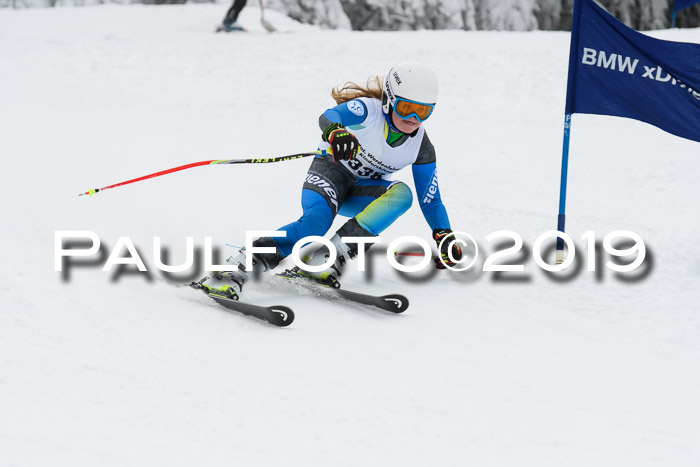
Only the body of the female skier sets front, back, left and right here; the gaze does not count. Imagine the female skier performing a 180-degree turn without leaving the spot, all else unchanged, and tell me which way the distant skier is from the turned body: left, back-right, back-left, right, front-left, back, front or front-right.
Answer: front-right

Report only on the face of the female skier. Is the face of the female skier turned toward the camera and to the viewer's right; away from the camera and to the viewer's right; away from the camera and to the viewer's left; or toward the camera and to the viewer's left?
toward the camera and to the viewer's right

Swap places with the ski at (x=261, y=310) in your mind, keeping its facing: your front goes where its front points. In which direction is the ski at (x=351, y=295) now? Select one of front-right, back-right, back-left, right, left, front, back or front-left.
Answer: left

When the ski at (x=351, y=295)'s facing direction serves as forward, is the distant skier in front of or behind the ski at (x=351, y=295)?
behind

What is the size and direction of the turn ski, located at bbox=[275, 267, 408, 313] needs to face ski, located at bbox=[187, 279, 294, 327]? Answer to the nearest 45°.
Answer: approximately 90° to its right

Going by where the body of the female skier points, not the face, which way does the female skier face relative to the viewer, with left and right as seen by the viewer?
facing the viewer and to the right of the viewer

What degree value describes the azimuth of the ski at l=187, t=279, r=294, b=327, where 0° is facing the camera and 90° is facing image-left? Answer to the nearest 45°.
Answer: approximately 315°

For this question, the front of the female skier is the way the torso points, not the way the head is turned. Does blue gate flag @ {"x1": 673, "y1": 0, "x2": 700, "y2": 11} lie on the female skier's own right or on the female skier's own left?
on the female skier's own left

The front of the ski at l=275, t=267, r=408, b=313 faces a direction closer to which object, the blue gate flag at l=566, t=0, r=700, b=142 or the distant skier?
the blue gate flag

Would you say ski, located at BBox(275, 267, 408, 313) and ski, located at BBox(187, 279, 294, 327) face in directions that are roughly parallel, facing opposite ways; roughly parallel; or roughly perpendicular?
roughly parallel

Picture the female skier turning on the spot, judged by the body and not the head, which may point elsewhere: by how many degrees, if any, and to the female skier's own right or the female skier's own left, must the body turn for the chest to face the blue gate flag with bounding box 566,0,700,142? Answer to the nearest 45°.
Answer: approximately 90° to the female skier's own left
